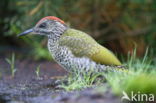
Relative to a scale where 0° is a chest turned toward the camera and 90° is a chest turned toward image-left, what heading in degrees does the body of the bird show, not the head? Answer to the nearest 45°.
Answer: approximately 90°
